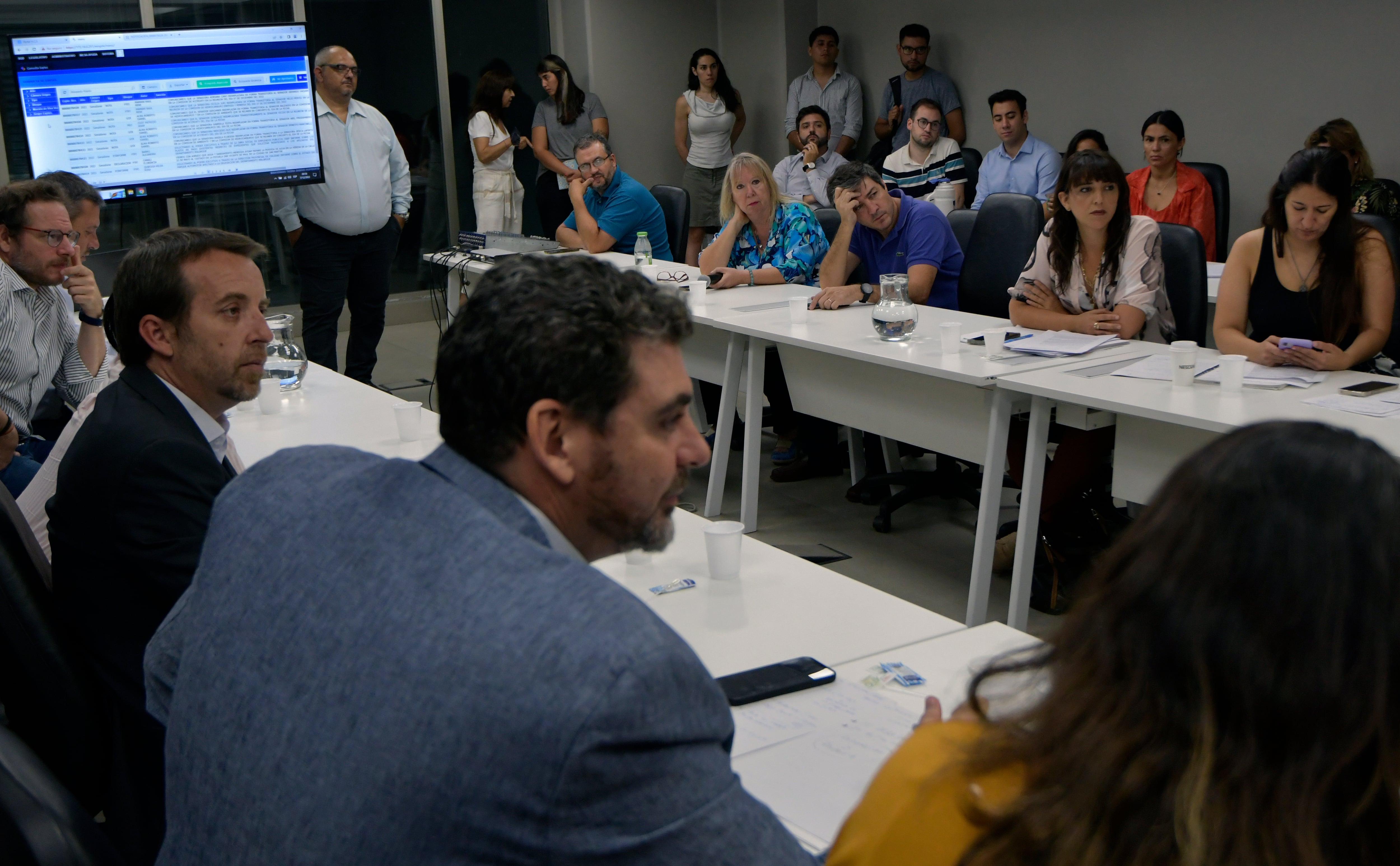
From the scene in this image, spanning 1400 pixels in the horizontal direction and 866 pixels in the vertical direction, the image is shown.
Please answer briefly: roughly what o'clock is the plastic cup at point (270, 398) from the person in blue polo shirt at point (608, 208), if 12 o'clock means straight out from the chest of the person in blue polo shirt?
The plastic cup is roughly at 11 o'clock from the person in blue polo shirt.

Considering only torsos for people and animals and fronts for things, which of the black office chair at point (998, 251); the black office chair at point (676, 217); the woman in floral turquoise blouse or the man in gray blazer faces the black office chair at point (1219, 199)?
the man in gray blazer

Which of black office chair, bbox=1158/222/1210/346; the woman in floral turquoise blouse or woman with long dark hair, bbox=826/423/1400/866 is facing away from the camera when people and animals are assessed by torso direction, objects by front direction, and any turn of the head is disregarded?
the woman with long dark hair

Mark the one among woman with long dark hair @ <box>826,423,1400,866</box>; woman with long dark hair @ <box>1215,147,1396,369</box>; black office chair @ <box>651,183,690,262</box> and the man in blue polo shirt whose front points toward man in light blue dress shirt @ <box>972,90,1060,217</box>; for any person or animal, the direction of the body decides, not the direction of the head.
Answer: woman with long dark hair @ <box>826,423,1400,866</box>

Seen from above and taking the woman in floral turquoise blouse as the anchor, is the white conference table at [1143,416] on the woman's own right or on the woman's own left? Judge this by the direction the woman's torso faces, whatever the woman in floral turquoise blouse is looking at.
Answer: on the woman's own left

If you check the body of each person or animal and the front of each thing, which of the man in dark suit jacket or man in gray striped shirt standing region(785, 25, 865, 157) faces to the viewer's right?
the man in dark suit jacket

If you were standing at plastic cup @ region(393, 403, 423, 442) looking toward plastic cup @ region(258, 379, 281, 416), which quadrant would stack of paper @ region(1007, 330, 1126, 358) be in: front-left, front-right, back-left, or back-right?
back-right

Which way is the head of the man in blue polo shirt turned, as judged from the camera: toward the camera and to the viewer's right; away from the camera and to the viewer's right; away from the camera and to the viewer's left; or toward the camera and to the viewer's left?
toward the camera and to the viewer's left

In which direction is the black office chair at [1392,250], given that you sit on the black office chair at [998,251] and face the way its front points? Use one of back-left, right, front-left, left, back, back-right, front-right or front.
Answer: left

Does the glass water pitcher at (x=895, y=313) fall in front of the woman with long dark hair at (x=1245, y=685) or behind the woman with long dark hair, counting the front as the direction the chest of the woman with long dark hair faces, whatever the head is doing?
in front

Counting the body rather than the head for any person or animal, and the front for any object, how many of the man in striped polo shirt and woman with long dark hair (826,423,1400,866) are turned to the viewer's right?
0

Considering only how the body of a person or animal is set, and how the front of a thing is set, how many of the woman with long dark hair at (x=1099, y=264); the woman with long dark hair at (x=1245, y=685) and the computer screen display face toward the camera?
2

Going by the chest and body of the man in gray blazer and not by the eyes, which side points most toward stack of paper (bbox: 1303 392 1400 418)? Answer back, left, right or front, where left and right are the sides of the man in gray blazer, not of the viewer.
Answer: front

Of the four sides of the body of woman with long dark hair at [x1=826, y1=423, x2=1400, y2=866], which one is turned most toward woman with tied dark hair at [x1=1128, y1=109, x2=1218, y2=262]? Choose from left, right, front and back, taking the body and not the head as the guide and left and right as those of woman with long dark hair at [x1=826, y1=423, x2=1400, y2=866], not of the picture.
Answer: front

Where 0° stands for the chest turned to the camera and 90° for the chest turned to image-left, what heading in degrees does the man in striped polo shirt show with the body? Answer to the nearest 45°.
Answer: approximately 0°

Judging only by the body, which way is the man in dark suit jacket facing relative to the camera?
to the viewer's right

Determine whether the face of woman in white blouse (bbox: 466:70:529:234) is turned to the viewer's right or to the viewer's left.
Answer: to the viewer's right
